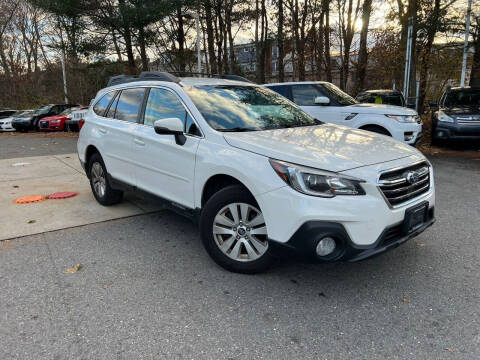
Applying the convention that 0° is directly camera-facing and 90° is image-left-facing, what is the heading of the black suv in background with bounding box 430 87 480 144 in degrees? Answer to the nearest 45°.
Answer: approximately 0°

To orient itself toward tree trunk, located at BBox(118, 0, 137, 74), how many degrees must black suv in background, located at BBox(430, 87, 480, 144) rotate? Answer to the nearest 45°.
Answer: approximately 90° to its right

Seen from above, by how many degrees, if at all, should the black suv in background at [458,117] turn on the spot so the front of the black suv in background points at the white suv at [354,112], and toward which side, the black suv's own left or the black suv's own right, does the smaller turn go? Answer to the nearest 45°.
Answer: approximately 45° to the black suv's own right

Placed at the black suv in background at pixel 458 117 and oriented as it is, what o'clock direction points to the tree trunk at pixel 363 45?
The tree trunk is roughly at 5 o'clock from the black suv in background.

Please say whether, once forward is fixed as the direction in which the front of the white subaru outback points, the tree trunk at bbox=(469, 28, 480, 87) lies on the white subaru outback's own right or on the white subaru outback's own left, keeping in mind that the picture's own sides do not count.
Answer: on the white subaru outback's own left

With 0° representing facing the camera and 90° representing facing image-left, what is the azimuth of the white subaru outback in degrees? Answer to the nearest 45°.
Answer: approximately 315°

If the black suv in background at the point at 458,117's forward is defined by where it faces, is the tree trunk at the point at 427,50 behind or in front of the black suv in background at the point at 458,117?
behind
